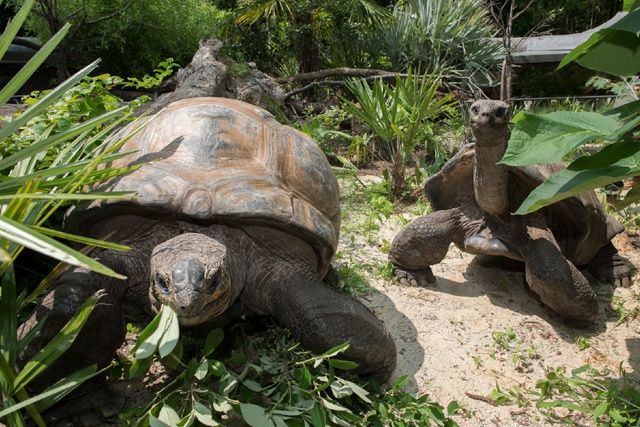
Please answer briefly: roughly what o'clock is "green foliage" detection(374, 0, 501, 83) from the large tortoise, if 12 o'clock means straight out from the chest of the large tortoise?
The green foliage is roughly at 7 o'clock from the large tortoise.

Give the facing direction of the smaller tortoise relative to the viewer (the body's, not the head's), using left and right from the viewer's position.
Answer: facing the viewer and to the left of the viewer

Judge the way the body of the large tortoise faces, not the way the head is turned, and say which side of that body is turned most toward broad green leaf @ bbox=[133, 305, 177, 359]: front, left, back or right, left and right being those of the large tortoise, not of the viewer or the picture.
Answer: front

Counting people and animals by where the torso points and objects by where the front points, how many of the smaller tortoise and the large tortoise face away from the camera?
0

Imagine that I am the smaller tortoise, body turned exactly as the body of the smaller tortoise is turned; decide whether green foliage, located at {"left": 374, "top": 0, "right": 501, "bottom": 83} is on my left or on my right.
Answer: on my right

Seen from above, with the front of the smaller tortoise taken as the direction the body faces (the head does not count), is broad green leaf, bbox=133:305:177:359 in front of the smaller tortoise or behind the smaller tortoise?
in front

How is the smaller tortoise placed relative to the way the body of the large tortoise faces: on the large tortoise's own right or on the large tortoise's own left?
on the large tortoise's own left

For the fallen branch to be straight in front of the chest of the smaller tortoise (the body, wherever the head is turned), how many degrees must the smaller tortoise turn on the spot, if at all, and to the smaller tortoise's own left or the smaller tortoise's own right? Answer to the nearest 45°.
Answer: approximately 90° to the smaller tortoise's own right

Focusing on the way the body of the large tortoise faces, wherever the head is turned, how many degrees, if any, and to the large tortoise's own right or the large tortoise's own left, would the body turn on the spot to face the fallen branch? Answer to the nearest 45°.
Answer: approximately 180°

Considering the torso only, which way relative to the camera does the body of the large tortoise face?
toward the camera

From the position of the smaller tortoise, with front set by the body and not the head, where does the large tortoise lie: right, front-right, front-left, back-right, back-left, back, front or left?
front
